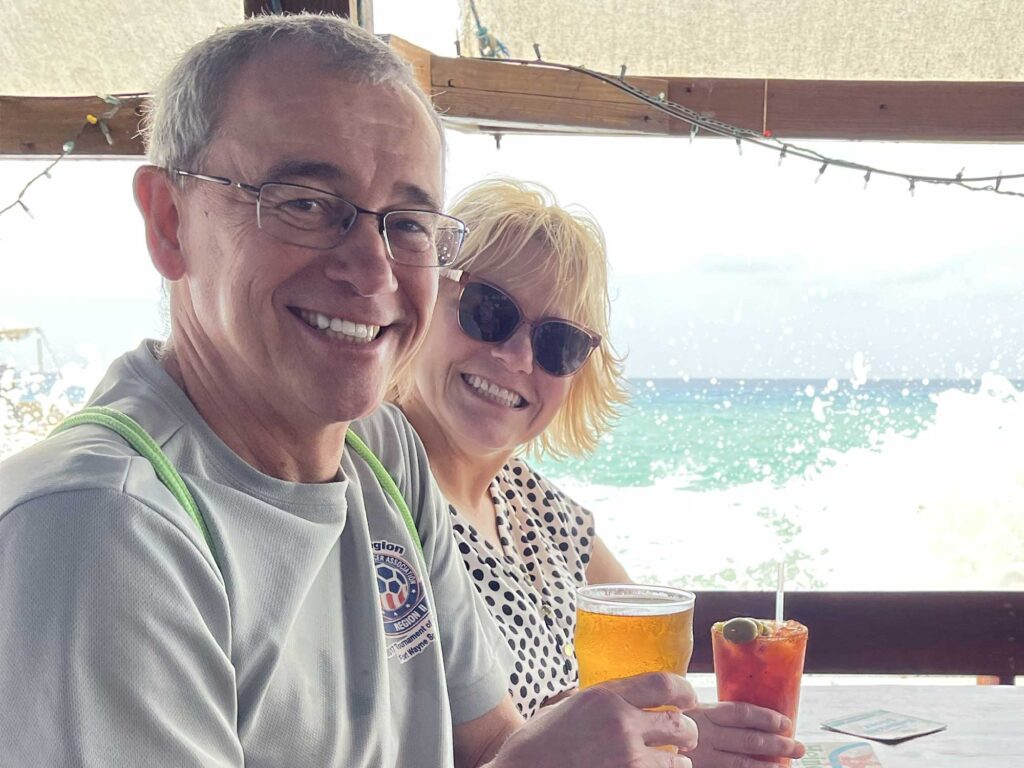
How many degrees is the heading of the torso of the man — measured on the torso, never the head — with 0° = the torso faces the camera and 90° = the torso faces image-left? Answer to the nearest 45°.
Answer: approximately 315°

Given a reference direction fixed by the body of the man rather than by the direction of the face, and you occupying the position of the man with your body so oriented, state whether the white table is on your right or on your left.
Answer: on your left

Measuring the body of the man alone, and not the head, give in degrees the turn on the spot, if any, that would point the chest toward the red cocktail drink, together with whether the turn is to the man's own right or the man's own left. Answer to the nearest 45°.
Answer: approximately 45° to the man's own left

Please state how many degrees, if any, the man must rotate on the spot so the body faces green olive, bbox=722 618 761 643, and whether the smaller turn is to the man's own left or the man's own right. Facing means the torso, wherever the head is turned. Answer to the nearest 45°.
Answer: approximately 45° to the man's own left
